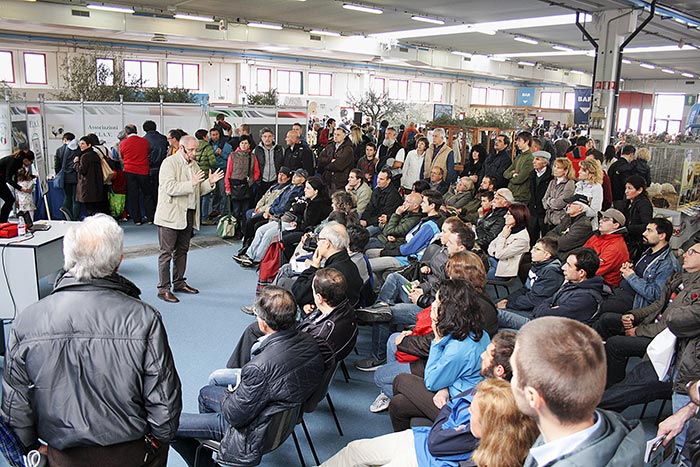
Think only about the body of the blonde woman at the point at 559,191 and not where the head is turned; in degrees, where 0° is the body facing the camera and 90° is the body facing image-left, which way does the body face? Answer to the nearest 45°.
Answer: approximately 45°

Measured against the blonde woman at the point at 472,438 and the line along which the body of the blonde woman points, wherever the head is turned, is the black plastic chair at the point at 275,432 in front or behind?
in front

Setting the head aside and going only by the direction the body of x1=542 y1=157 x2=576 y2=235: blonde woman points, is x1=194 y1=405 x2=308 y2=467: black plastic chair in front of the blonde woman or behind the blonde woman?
in front

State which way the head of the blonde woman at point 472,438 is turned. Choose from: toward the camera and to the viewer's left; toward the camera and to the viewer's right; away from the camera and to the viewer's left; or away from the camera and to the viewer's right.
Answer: away from the camera and to the viewer's left

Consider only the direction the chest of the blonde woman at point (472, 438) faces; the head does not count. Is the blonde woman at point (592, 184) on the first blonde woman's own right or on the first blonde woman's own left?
on the first blonde woman's own right

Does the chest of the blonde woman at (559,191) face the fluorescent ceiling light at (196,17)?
no

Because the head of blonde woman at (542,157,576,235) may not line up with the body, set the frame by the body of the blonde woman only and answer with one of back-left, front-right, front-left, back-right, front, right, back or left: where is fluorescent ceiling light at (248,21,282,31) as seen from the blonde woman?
right

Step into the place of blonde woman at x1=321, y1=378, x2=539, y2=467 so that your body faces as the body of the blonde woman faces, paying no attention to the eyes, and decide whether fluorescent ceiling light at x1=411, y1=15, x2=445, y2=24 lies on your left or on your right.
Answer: on your right

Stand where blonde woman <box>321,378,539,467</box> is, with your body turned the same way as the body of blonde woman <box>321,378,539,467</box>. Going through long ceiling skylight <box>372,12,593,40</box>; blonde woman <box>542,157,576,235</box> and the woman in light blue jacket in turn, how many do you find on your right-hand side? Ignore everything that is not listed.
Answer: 3

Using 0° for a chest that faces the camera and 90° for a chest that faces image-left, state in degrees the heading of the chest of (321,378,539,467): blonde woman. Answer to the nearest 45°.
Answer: approximately 90°

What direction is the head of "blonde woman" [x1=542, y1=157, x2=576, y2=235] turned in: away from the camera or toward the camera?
toward the camera

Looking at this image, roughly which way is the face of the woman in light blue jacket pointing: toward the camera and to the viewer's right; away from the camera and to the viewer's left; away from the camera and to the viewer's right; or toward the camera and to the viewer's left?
away from the camera and to the viewer's left

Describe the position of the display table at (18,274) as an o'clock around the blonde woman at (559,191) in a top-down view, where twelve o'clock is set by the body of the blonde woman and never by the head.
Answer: The display table is roughly at 12 o'clock from the blonde woman.
